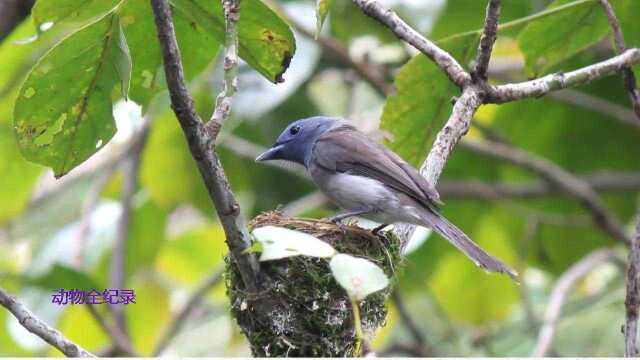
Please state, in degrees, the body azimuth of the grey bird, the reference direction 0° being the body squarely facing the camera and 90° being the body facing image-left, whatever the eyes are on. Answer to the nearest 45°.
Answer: approximately 90°

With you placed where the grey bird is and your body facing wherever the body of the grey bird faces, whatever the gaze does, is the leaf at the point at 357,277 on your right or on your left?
on your left

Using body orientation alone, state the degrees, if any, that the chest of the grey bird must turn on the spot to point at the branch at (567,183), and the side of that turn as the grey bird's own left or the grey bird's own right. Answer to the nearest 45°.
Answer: approximately 135° to the grey bird's own right

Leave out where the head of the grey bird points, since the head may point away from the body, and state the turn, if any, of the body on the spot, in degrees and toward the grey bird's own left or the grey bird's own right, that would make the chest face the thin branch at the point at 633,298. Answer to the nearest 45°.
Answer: approximately 135° to the grey bird's own left

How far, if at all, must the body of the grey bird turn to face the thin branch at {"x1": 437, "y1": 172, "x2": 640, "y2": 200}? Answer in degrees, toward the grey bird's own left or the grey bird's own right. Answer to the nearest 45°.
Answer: approximately 135° to the grey bird's own right

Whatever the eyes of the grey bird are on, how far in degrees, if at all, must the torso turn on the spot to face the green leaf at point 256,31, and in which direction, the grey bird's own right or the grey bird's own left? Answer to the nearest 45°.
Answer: approximately 45° to the grey bird's own left
